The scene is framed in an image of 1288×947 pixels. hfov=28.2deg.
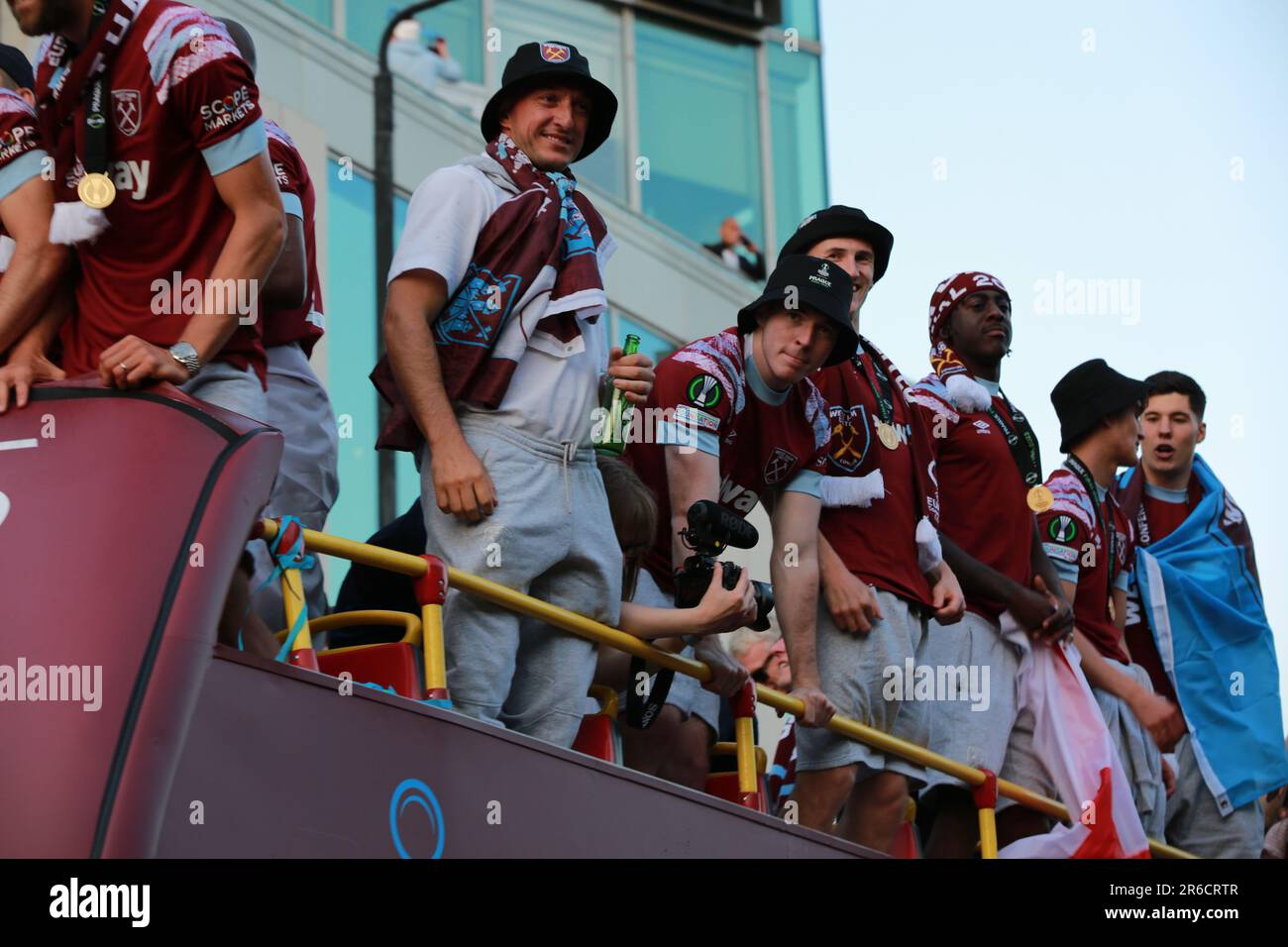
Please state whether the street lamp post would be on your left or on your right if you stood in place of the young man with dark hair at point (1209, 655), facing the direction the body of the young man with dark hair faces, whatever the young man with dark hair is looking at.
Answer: on your right

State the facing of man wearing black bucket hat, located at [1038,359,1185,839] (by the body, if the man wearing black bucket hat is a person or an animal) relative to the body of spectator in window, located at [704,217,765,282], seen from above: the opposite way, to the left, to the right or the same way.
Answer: to the left

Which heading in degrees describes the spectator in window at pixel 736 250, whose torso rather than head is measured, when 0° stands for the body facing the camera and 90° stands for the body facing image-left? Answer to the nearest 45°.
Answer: approximately 45°

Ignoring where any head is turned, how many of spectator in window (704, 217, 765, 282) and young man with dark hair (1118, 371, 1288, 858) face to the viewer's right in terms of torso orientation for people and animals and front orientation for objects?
0

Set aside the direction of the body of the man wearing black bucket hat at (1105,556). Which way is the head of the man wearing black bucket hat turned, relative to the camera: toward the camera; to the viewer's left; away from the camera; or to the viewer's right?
to the viewer's right

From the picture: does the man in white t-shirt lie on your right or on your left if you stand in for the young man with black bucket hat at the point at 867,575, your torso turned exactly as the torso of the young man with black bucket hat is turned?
on your right

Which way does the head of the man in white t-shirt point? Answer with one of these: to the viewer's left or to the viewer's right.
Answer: to the viewer's right

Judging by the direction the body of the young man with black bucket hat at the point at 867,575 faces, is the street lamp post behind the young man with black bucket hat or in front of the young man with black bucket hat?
behind

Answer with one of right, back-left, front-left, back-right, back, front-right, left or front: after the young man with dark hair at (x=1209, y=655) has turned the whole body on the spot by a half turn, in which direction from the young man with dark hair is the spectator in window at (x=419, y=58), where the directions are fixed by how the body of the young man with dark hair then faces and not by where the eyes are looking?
left

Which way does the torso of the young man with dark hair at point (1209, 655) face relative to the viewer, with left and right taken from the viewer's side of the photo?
facing the viewer and to the left of the viewer
